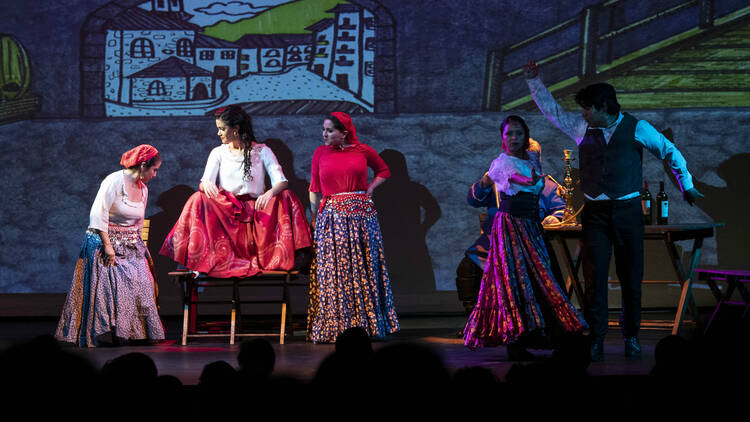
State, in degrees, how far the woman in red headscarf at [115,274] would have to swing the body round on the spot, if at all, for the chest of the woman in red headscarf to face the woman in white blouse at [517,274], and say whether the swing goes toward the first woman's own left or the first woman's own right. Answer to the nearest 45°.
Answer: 0° — they already face them

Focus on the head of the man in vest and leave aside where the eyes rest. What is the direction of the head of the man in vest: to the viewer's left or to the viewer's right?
to the viewer's left

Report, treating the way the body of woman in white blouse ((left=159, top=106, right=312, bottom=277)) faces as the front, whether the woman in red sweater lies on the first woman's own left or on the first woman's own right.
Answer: on the first woman's own left

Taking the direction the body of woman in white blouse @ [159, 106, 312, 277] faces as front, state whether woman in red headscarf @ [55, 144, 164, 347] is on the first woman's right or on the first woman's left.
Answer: on the first woman's right

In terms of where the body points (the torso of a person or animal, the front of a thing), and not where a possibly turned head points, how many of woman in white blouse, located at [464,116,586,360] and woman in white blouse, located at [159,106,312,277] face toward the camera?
2

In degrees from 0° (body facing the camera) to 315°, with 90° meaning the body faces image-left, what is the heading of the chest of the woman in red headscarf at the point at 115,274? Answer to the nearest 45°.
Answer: approximately 315°

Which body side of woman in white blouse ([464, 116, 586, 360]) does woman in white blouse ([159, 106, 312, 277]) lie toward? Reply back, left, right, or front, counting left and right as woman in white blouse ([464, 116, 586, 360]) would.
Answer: right

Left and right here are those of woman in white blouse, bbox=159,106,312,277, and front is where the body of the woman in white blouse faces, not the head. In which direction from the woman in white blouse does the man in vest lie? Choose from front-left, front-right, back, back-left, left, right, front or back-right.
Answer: front-left

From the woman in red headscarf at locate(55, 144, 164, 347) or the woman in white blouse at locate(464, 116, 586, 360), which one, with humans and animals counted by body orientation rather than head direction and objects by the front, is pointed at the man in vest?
the woman in red headscarf

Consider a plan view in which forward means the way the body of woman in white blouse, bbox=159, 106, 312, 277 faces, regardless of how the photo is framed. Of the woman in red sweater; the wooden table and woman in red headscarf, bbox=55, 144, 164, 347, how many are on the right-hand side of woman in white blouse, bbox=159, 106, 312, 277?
1

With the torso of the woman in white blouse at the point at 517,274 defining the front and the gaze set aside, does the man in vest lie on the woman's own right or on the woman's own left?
on the woman's own left

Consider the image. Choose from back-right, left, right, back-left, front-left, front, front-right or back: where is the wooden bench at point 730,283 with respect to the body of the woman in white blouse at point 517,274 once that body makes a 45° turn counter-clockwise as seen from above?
left

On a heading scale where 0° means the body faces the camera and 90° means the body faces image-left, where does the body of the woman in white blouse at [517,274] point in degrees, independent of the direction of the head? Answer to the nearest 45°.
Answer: approximately 0°

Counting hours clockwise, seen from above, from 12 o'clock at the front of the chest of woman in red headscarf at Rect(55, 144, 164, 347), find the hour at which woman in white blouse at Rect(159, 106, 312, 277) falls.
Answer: The woman in white blouse is roughly at 11 o'clock from the woman in red headscarf.
